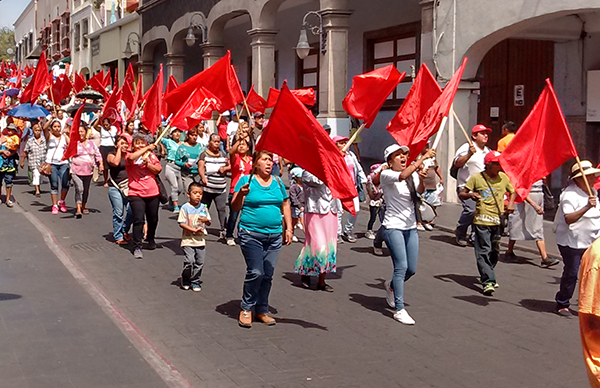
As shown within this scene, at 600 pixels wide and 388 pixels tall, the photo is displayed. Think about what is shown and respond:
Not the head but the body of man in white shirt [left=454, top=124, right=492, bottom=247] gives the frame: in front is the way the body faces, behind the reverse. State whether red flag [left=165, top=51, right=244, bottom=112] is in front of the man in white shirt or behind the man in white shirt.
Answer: behind

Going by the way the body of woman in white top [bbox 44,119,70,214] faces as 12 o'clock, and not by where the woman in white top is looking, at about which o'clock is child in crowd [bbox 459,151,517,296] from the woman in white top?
The child in crowd is roughly at 11 o'clock from the woman in white top.

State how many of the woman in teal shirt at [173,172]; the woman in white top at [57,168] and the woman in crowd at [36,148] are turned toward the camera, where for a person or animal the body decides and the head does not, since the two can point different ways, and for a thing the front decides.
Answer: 3

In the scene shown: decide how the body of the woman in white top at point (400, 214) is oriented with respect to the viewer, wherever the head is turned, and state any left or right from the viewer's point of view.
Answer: facing the viewer and to the right of the viewer

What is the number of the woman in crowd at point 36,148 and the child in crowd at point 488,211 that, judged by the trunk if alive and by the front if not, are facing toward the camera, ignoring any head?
2

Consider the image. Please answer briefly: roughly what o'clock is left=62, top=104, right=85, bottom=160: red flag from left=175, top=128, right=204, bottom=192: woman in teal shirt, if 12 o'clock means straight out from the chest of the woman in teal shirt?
The red flag is roughly at 5 o'clock from the woman in teal shirt.

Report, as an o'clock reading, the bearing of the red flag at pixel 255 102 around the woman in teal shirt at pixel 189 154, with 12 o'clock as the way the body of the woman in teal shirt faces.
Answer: The red flag is roughly at 8 o'clock from the woman in teal shirt.

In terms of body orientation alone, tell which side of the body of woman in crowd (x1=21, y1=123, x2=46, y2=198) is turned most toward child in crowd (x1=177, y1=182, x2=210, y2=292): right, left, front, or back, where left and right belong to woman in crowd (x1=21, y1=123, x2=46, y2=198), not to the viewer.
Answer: front

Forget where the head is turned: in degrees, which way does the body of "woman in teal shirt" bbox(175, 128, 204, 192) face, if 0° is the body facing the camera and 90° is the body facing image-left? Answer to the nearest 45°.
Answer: approximately 315°

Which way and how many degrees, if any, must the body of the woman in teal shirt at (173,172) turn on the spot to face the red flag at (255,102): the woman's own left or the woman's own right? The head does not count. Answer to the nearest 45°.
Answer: approximately 135° to the woman's own left

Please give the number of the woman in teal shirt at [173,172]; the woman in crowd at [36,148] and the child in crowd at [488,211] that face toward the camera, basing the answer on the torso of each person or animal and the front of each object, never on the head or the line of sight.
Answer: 3
